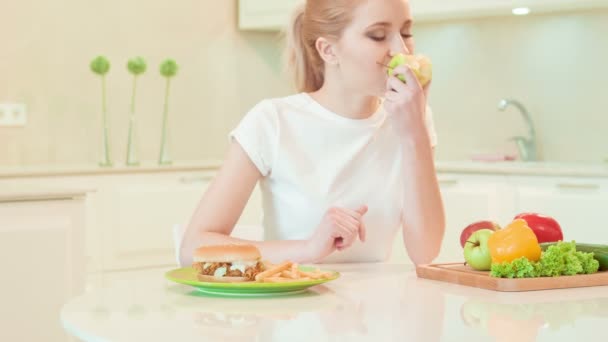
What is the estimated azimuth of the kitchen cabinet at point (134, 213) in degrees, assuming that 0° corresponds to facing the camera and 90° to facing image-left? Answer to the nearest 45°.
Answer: approximately 0°

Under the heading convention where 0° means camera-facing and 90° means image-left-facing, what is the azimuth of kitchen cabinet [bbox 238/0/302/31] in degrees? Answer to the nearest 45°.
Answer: approximately 0°

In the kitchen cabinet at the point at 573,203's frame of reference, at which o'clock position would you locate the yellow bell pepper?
The yellow bell pepper is roughly at 12 o'clock from the kitchen cabinet.

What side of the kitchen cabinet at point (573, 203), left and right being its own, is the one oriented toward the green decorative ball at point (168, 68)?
right

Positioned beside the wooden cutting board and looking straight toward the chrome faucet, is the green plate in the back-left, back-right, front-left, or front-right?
back-left

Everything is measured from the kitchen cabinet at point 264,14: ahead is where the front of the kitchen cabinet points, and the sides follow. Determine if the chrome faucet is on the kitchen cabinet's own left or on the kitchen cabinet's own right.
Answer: on the kitchen cabinet's own left
